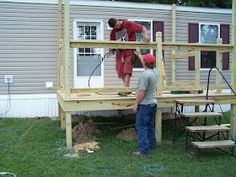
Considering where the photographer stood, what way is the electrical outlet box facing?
facing the viewer

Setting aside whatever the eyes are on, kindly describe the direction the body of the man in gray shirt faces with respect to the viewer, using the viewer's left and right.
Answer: facing away from the viewer and to the left of the viewer

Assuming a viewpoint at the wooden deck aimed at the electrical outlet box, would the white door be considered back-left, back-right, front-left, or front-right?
front-right

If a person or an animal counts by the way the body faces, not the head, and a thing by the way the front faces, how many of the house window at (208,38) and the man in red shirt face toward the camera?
2

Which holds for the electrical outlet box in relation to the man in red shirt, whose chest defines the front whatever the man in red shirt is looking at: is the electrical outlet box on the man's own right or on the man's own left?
on the man's own right

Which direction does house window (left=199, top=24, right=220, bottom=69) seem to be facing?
toward the camera

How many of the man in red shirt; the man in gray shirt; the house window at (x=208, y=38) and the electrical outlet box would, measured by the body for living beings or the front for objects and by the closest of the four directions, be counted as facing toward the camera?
3

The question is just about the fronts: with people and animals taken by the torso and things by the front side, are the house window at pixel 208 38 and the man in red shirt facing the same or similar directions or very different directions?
same or similar directions

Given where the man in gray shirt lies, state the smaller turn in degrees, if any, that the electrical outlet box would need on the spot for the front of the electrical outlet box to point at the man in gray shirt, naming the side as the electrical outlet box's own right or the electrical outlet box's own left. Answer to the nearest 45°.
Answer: approximately 45° to the electrical outlet box's own left

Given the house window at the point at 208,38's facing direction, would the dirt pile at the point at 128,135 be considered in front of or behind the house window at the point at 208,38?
in front

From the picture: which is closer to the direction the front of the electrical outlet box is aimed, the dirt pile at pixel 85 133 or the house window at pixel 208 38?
the dirt pile

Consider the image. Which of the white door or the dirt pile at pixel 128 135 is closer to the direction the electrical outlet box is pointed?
the dirt pile

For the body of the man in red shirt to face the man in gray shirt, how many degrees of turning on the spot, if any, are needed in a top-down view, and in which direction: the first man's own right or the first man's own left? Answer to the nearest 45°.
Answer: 0° — they already face them

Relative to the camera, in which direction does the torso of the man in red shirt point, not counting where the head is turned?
toward the camera

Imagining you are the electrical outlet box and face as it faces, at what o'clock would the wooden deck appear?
The wooden deck is roughly at 11 o'clock from the electrical outlet box.

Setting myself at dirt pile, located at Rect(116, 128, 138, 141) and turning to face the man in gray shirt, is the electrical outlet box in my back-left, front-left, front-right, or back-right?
back-right

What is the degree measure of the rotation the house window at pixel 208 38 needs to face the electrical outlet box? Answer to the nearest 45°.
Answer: approximately 45° to its right

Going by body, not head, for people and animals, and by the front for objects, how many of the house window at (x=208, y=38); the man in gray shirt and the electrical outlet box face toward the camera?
2
